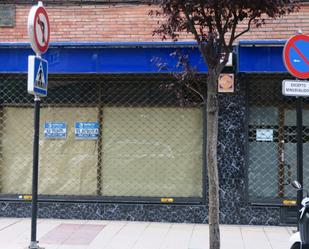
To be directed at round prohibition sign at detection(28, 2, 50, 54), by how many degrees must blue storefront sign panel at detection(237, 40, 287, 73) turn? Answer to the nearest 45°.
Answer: approximately 45° to its right

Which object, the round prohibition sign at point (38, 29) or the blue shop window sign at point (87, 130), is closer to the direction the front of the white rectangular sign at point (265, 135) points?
the round prohibition sign

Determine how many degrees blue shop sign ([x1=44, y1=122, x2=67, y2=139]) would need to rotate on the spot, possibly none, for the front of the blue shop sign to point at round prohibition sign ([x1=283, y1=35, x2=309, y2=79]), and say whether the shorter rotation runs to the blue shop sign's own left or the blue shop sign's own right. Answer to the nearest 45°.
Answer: approximately 45° to the blue shop sign's own left

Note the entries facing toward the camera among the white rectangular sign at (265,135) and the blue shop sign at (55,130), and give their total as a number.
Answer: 2
